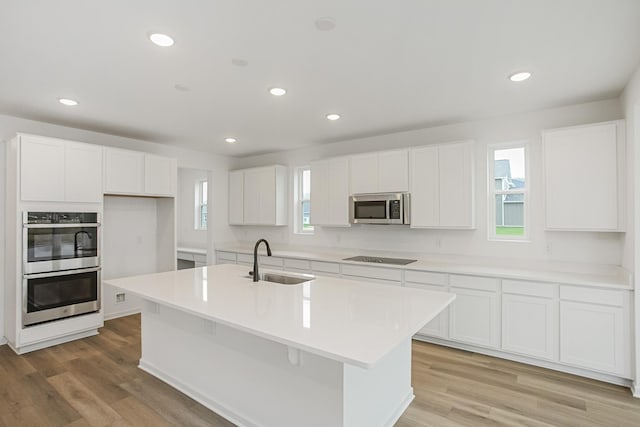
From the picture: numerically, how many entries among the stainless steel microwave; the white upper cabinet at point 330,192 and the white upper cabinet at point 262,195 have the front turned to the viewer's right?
0

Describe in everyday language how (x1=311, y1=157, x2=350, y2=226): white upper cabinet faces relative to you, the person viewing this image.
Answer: facing the viewer and to the left of the viewer

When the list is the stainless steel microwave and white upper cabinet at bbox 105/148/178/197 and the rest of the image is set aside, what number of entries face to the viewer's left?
0

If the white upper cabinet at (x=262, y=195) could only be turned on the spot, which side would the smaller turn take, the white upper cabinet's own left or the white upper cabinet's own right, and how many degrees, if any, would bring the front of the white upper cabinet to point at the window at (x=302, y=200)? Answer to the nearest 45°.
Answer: approximately 135° to the white upper cabinet's own left

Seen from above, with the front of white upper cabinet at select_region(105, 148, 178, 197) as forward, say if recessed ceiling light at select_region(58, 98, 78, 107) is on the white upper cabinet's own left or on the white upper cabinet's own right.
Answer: on the white upper cabinet's own right

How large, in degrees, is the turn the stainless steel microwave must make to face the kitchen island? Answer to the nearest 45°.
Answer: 0° — it already faces it

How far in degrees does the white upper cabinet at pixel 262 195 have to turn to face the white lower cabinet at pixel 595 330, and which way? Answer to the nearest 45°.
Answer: approximately 90° to its left

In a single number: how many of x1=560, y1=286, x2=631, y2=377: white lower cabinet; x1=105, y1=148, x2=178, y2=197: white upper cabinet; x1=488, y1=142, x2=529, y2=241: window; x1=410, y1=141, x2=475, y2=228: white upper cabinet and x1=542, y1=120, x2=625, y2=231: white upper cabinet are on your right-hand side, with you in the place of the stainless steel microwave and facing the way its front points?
1

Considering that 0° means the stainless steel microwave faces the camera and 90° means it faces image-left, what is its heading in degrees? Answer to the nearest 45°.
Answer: approximately 0°

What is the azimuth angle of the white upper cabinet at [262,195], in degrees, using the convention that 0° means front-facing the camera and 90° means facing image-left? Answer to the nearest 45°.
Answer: approximately 45°

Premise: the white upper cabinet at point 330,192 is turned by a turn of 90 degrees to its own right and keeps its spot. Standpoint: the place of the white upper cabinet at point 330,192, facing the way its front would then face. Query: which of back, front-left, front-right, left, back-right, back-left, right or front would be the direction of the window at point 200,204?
front

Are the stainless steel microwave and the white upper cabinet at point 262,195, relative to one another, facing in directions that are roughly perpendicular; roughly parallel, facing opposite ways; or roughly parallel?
roughly parallel
